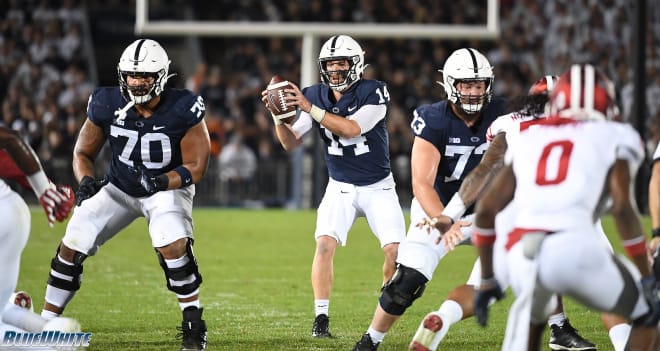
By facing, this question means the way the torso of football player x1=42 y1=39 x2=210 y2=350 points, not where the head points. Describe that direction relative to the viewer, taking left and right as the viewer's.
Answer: facing the viewer

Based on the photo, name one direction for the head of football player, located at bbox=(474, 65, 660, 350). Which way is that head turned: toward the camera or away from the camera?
away from the camera

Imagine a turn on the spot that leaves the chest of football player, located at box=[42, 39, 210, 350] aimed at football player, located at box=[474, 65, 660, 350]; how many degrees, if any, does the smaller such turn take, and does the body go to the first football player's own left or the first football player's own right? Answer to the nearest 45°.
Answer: approximately 45° to the first football player's own left

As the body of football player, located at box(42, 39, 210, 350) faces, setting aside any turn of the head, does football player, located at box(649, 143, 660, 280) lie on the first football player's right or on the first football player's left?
on the first football player's left

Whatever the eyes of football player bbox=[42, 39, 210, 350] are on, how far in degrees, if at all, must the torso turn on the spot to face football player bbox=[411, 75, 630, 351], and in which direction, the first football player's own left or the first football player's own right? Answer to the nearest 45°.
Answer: approximately 45° to the first football player's own left

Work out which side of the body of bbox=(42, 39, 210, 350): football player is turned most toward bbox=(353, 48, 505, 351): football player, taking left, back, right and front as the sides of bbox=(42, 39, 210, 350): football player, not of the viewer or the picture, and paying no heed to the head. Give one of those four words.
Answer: left

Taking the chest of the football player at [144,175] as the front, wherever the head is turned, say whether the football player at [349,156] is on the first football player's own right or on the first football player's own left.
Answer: on the first football player's own left

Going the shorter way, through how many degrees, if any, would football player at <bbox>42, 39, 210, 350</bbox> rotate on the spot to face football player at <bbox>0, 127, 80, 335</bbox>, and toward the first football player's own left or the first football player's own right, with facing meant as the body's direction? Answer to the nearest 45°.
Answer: approximately 45° to the first football player's own right
